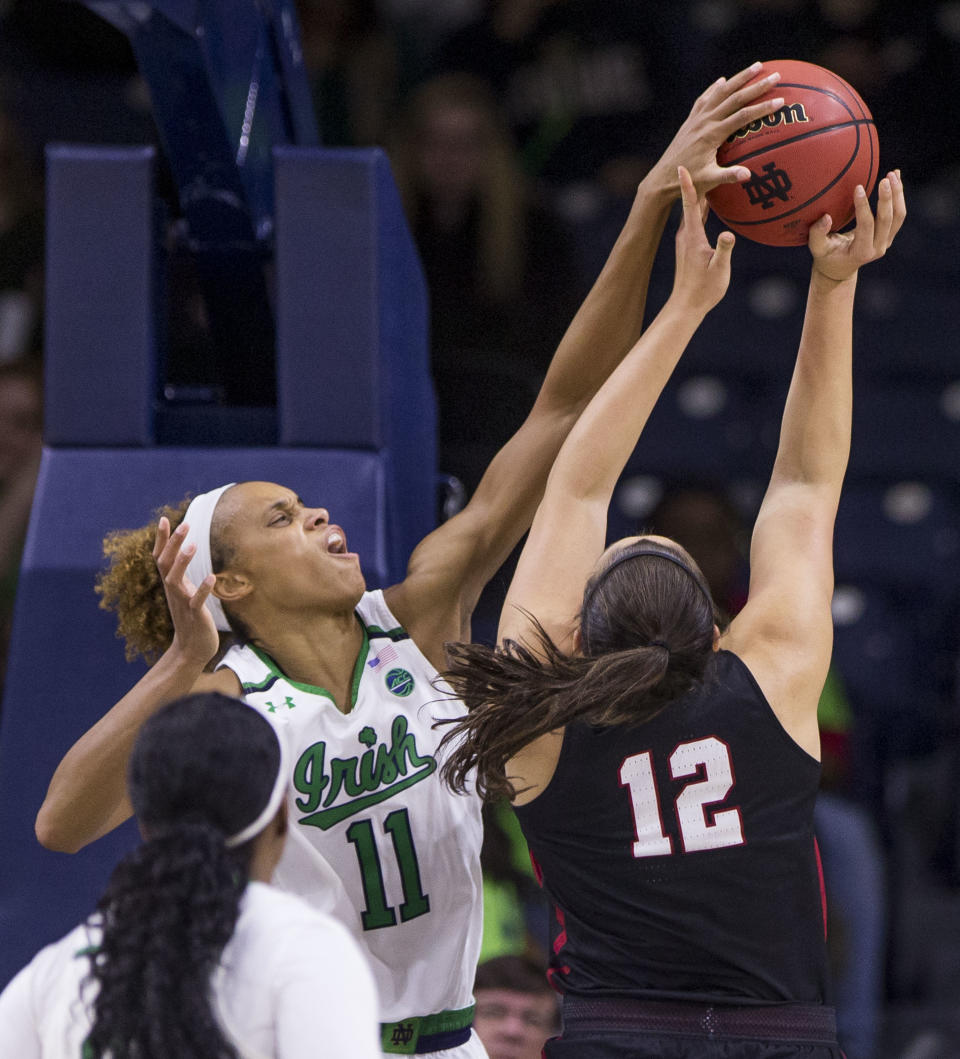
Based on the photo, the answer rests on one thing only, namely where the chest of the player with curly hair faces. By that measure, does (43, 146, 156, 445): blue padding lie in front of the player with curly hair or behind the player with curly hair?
behind

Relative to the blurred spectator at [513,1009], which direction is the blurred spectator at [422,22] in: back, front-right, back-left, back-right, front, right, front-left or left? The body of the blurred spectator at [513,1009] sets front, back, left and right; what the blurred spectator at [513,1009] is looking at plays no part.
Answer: back

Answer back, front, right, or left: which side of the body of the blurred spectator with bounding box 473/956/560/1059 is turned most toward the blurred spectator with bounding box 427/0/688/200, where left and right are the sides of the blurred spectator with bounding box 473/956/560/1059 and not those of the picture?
back

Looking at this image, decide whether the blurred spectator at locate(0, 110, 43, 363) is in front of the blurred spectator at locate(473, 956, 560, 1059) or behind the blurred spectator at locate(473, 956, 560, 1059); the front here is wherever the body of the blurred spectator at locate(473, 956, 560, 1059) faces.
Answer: behind

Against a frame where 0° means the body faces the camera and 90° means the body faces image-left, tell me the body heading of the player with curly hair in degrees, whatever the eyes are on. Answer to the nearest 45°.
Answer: approximately 0°

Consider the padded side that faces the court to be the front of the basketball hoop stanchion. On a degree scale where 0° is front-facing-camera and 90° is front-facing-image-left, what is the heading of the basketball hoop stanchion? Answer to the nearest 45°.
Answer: approximately 0°

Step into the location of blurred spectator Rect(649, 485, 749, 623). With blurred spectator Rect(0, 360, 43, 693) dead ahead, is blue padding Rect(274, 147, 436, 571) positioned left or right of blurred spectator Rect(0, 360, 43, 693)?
left

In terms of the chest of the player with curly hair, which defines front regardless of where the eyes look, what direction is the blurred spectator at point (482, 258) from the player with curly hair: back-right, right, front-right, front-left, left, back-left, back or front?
back
